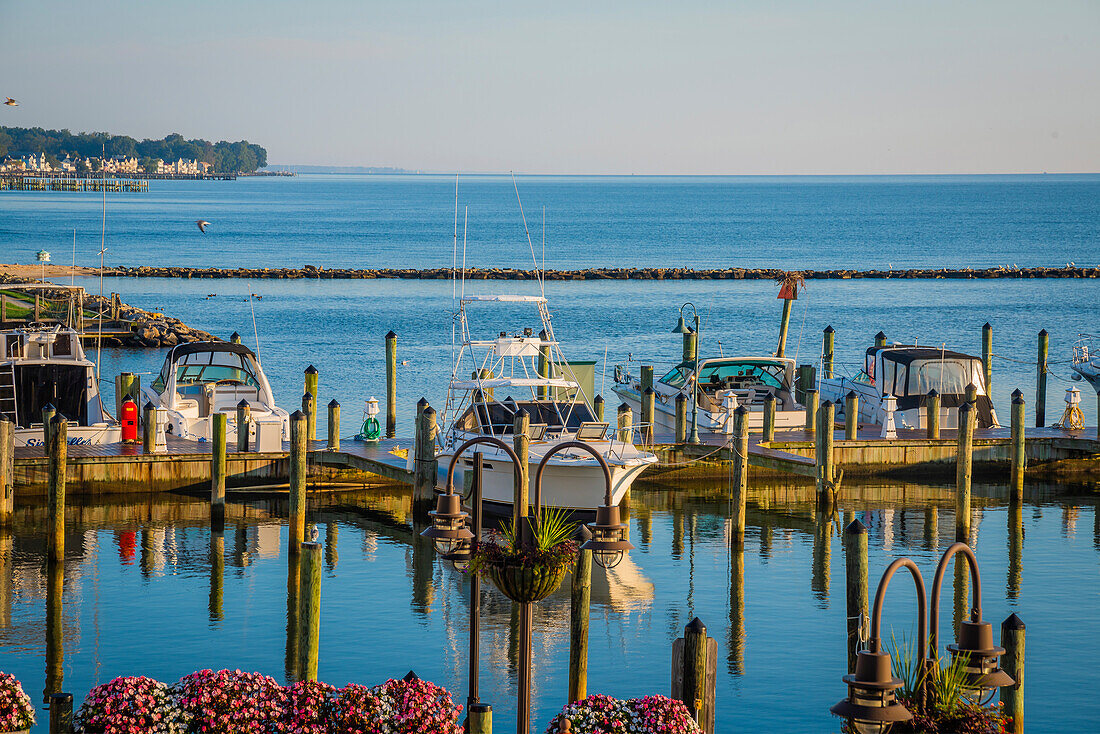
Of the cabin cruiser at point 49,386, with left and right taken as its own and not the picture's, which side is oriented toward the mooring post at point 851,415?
right

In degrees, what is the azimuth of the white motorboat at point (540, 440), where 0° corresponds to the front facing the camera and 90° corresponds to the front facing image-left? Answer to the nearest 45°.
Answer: approximately 315°

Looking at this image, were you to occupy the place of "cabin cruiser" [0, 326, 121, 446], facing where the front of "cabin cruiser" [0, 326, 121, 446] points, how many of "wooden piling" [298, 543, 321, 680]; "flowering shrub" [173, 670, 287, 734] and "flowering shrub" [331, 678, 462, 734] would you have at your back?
3

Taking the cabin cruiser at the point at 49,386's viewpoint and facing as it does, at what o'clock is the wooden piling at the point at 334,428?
The wooden piling is roughly at 4 o'clock from the cabin cruiser.

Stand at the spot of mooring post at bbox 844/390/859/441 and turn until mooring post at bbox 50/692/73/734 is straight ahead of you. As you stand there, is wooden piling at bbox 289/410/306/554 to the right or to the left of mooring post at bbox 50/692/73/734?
right

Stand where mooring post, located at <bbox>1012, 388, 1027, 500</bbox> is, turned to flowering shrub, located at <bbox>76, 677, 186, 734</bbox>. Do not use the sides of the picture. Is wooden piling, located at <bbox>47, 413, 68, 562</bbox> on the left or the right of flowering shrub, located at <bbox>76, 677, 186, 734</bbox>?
right

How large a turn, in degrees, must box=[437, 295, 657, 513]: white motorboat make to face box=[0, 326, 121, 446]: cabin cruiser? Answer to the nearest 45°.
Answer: approximately 135° to its right
